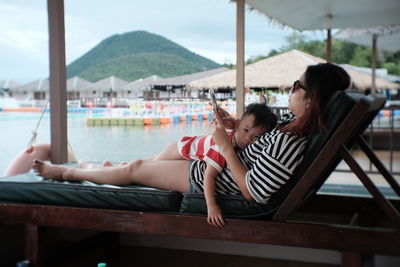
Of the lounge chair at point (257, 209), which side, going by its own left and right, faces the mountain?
right

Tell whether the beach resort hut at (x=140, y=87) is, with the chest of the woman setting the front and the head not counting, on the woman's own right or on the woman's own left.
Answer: on the woman's own right

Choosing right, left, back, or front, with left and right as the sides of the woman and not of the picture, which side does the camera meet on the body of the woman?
left

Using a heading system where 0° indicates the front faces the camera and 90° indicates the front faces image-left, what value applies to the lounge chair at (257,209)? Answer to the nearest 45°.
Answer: approximately 90°

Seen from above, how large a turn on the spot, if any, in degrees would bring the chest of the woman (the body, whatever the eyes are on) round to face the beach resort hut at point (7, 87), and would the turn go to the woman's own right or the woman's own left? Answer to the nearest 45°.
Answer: approximately 45° to the woman's own right

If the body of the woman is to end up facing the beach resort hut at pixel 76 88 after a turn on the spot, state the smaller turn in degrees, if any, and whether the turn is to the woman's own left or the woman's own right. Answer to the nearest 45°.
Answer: approximately 45° to the woman's own right

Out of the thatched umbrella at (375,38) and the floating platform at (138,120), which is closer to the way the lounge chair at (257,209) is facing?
the floating platform

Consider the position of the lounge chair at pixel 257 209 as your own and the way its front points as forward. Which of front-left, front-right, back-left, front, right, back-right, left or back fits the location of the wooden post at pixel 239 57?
right

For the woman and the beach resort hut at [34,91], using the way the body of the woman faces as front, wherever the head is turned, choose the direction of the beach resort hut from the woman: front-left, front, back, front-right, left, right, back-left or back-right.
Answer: front-right
